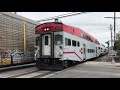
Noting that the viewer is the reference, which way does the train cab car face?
facing the viewer and to the left of the viewer
